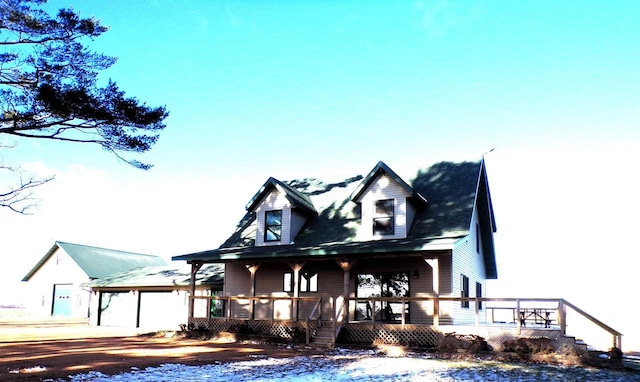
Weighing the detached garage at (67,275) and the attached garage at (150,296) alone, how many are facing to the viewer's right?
0

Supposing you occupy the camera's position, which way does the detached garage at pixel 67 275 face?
facing the viewer and to the left of the viewer

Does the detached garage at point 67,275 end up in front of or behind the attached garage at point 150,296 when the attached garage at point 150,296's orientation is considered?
behind

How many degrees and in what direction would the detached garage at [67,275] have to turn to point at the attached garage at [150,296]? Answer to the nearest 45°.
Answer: approximately 45° to its left

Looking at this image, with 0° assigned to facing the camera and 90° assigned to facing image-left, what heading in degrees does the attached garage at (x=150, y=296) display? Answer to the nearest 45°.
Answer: approximately 0°
